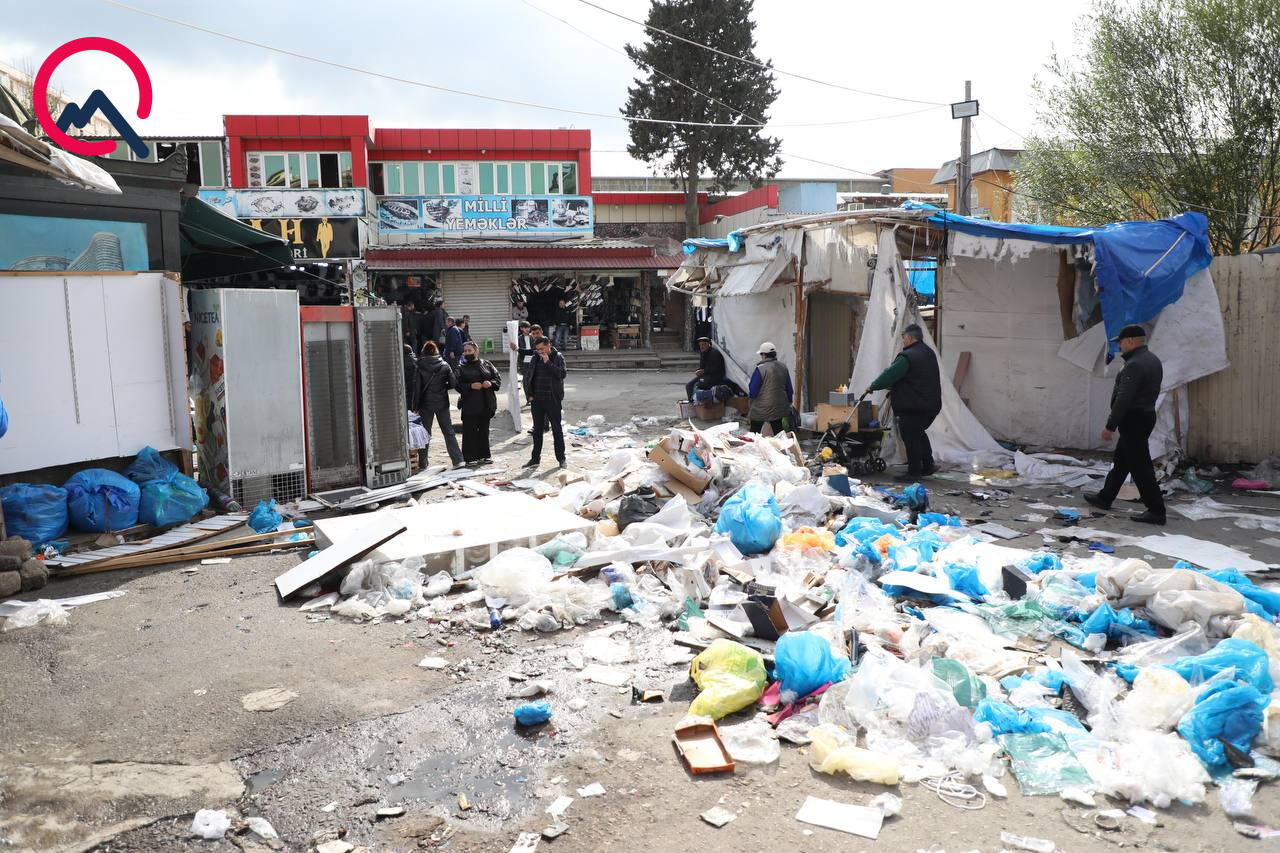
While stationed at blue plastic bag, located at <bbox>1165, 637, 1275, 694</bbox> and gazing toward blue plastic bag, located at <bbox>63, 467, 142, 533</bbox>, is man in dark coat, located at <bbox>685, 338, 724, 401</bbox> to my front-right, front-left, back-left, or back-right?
front-right

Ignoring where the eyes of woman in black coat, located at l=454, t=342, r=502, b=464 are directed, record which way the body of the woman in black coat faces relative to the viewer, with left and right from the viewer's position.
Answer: facing the viewer

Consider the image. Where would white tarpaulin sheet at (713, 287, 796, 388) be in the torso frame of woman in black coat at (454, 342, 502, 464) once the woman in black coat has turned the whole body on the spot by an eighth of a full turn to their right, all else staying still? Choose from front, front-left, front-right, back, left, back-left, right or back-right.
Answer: back

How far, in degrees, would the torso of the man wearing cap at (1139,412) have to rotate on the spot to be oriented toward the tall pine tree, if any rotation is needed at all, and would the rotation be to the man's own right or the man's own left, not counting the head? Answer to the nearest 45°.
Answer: approximately 45° to the man's own right

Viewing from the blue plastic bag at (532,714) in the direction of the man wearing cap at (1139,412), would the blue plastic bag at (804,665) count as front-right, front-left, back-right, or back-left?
front-right

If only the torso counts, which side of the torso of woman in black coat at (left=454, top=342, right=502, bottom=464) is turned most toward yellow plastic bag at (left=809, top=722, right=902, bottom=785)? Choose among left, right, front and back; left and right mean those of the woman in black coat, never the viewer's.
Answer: front

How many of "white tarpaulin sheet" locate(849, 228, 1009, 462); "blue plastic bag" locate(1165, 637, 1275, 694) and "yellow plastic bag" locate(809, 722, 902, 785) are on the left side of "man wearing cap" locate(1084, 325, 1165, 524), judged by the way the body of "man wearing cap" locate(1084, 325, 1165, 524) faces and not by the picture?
2

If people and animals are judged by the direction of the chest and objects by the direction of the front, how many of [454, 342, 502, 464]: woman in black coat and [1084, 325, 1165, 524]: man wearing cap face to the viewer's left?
1

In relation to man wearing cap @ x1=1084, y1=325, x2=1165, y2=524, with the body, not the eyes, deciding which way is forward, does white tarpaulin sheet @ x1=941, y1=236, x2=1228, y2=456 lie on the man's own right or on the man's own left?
on the man's own right

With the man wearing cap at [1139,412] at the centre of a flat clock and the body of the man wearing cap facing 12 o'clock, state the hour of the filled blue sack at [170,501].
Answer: The filled blue sack is roughly at 11 o'clock from the man wearing cap.

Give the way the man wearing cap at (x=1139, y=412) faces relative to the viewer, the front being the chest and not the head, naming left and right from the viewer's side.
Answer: facing to the left of the viewer

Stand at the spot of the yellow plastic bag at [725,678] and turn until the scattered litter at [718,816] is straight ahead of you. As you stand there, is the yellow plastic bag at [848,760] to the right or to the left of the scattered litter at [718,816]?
left

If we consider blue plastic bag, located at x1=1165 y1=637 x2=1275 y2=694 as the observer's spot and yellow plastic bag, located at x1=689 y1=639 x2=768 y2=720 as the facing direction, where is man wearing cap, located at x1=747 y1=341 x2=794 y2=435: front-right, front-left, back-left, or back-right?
front-right

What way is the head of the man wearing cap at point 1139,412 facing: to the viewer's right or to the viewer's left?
to the viewer's left

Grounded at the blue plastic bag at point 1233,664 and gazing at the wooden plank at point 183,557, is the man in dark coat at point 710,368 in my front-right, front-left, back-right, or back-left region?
front-right

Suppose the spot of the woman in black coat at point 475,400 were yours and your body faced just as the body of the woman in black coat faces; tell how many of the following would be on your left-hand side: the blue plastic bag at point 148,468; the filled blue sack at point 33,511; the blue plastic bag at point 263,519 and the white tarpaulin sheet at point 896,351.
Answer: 1

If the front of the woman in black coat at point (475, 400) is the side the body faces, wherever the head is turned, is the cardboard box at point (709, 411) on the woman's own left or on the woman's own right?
on the woman's own left

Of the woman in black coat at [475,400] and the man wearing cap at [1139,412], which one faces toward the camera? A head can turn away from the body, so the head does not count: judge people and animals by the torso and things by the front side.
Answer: the woman in black coat

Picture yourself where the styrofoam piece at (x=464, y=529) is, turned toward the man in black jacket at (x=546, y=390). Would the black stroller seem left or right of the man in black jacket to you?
right
